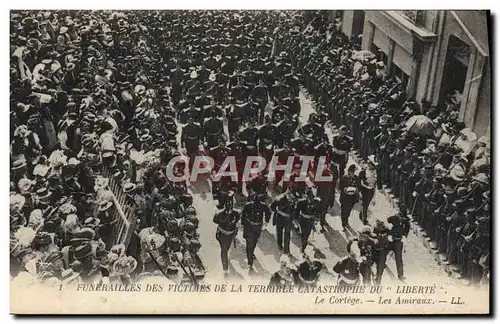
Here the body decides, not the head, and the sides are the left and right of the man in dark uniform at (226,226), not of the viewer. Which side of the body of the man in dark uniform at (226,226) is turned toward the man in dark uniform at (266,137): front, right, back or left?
back

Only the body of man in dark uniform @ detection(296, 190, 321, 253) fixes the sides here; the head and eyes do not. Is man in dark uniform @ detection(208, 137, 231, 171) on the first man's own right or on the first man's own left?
on the first man's own right

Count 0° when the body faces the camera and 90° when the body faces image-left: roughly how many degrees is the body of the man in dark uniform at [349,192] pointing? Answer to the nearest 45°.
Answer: approximately 0°

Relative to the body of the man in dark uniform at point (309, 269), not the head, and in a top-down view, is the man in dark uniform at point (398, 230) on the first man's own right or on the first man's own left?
on the first man's own left

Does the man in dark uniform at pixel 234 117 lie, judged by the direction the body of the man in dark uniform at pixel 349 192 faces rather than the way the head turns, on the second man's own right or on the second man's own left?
on the second man's own right

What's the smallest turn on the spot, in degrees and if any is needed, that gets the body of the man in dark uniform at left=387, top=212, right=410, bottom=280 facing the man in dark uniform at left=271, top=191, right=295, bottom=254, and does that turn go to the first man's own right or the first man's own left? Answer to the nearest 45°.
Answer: approximately 90° to the first man's own right

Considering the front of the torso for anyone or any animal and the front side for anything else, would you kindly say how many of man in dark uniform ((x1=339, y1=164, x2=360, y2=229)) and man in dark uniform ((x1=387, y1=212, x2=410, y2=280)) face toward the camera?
2

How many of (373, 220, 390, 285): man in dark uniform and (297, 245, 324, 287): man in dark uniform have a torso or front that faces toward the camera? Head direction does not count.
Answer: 2
